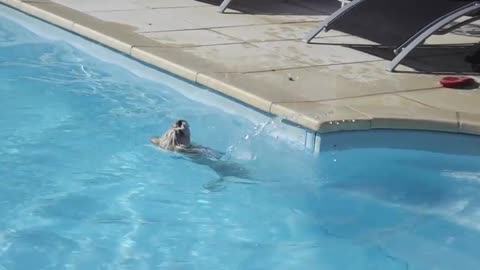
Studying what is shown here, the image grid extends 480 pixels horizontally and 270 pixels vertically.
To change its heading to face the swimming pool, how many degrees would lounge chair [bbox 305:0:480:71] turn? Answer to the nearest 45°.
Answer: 0° — it already faces it

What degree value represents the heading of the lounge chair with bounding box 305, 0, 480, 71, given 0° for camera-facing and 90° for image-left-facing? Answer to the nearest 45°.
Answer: approximately 45°

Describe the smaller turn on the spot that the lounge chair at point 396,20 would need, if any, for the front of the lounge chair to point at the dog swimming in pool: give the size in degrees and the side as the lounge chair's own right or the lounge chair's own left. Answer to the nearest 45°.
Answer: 0° — it already faces it

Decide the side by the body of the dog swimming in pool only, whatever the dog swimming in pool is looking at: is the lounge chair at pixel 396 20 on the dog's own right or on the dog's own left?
on the dog's own right

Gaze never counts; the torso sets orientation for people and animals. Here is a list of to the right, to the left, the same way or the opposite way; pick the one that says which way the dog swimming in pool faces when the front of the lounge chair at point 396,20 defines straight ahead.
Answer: to the right

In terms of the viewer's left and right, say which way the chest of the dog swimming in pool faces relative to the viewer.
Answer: facing away from the viewer and to the left of the viewer
